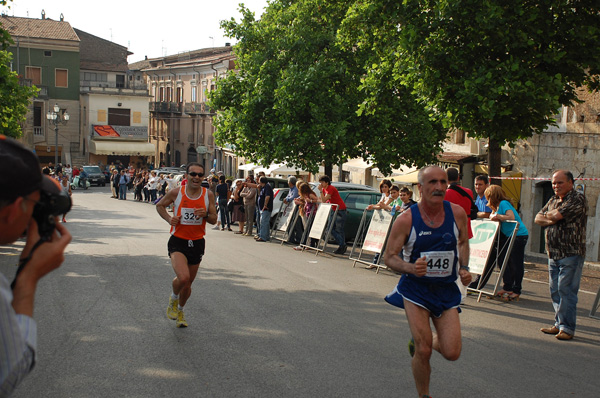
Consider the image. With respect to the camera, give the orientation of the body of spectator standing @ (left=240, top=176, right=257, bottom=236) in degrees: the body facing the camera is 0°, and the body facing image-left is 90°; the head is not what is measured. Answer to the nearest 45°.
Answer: approximately 45°

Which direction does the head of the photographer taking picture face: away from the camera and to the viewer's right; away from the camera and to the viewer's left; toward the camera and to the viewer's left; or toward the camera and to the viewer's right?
away from the camera and to the viewer's right

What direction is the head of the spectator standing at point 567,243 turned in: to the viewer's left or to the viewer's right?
to the viewer's left

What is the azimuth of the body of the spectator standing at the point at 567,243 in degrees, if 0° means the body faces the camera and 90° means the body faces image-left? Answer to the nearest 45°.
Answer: approximately 45°

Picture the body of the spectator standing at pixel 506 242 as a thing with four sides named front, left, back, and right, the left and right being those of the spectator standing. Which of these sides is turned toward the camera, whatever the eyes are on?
left

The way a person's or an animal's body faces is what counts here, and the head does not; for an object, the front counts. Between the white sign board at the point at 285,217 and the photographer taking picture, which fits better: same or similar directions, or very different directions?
very different directions

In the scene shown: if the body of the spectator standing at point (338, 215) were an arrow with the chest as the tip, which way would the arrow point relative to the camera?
to the viewer's left

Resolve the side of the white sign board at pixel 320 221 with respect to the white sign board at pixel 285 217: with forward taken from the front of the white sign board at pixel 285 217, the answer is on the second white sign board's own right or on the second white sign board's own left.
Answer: on the second white sign board's own left

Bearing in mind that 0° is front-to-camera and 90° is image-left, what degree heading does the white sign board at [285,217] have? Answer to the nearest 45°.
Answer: approximately 45°

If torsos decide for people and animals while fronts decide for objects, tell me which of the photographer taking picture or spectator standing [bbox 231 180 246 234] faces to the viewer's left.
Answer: the spectator standing

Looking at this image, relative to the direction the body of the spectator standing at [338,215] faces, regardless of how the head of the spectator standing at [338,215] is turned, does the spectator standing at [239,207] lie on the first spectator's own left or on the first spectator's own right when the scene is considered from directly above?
on the first spectator's own right

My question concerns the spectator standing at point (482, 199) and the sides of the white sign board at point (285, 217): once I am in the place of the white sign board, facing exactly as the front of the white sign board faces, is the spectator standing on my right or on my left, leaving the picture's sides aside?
on my left

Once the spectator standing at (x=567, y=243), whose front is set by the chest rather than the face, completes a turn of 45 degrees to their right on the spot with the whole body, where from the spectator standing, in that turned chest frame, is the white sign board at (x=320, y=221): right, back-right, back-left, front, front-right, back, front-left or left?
front-right
